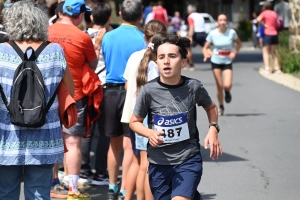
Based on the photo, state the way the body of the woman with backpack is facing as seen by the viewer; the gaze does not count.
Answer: away from the camera

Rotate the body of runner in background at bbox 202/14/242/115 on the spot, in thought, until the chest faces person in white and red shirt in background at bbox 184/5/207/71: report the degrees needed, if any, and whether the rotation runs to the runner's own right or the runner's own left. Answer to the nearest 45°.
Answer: approximately 180°

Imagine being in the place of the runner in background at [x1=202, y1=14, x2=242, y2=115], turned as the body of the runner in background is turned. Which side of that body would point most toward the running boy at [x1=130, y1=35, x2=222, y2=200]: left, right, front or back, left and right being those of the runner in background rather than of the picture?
front

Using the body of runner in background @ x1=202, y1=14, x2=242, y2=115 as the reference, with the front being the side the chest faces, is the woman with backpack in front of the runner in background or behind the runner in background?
in front

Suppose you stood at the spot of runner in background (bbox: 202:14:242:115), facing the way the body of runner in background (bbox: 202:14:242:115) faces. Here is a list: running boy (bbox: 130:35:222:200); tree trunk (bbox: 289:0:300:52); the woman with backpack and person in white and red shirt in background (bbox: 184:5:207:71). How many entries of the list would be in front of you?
2

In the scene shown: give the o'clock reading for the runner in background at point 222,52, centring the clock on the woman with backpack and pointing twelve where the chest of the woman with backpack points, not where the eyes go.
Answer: The runner in background is roughly at 1 o'clock from the woman with backpack.

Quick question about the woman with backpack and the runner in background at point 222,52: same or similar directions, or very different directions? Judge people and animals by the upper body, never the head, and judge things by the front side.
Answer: very different directions

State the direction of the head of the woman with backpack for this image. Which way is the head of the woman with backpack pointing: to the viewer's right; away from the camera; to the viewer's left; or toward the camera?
away from the camera

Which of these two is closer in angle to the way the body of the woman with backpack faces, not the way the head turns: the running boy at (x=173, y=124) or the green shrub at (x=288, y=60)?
the green shrub

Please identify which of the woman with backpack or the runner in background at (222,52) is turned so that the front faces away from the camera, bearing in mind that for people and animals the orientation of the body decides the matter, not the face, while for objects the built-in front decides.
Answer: the woman with backpack

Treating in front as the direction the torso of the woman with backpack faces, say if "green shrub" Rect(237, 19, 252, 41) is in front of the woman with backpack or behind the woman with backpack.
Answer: in front

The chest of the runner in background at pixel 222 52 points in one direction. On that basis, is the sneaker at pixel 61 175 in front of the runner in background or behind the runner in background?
in front

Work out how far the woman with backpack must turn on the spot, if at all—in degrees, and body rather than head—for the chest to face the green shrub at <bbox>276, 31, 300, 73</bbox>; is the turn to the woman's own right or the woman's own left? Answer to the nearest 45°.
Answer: approximately 45° to the woman's own right

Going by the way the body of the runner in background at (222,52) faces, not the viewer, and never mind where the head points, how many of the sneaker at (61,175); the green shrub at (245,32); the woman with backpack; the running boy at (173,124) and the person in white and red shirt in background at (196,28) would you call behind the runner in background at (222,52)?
2
